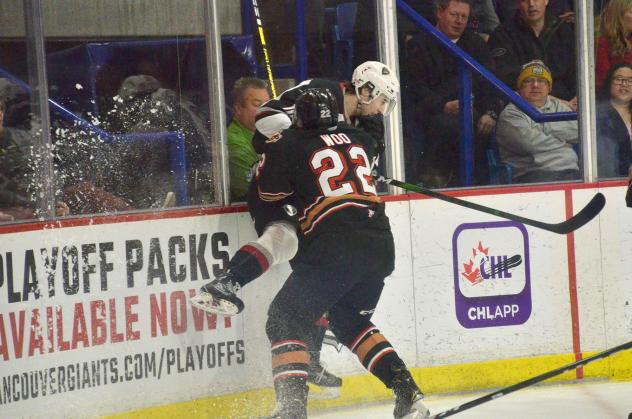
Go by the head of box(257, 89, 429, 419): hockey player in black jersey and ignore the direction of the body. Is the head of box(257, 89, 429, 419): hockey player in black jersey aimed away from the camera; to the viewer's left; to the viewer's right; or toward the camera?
away from the camera

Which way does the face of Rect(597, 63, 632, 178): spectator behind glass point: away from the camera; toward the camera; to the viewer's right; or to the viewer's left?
toward the camera

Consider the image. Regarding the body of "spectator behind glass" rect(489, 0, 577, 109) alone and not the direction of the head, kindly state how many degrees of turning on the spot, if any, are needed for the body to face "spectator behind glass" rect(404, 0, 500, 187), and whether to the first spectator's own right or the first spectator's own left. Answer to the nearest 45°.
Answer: approximately 45° to the first spectator's own right

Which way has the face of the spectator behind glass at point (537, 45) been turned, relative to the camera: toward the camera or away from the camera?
toward the camera

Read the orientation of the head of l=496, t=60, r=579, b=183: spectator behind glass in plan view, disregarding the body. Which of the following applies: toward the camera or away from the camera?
toward the camera

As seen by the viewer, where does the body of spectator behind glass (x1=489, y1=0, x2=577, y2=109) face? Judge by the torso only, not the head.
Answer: toward the camera

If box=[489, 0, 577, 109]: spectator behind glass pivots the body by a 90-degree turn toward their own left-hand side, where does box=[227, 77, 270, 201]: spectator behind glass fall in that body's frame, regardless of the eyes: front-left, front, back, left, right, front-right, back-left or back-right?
back-right
